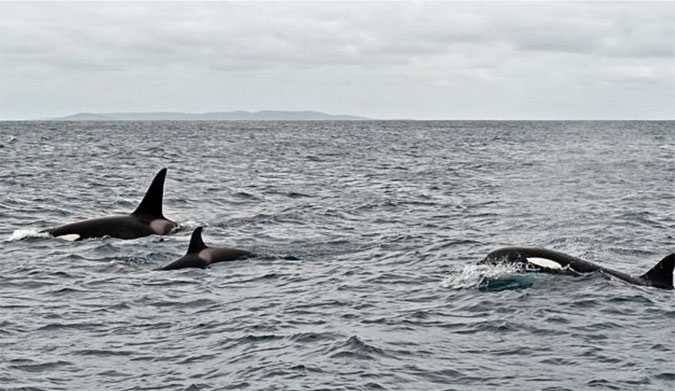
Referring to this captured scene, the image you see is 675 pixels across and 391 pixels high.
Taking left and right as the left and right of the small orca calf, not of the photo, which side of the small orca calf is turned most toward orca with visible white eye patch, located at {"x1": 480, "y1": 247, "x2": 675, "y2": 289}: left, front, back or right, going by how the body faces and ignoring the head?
back

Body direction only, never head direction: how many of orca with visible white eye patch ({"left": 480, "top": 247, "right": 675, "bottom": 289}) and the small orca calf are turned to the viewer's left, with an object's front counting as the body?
2

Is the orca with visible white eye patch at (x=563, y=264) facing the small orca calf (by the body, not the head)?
yes

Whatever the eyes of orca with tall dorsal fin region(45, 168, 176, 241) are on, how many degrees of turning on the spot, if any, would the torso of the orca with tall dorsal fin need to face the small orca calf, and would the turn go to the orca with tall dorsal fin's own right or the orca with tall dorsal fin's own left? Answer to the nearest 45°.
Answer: approximately 90° to the orca with tall dorsal fin's own left

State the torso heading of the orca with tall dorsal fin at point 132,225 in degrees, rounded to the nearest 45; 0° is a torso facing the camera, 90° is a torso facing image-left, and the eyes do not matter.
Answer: approximately 90°

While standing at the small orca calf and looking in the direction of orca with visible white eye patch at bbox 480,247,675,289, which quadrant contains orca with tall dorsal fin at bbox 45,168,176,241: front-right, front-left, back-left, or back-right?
back-left

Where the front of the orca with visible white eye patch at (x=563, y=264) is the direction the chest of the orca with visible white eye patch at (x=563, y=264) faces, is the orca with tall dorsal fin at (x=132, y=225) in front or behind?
in front

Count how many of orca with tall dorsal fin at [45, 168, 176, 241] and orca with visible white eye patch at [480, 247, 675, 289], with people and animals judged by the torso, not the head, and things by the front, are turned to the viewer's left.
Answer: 2

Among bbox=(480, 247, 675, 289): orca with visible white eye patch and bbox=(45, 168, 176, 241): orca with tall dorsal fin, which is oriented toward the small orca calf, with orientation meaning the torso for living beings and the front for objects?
bbox=(480, 247, 675, 289): orca with visible white eye patch

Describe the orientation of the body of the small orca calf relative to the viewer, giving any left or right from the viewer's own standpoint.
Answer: facing to the left of the viewer

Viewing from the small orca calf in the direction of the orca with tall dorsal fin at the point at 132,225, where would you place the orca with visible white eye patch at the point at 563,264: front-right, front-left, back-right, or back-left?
back-right

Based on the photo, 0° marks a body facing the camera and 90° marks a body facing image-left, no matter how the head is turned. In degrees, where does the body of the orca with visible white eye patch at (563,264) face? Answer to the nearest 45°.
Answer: approximately 90°
